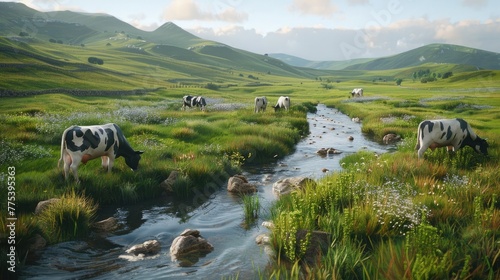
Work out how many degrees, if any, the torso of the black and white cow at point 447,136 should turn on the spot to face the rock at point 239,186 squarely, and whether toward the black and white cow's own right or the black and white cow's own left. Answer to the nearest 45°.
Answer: approximately 135° to the black and white cow's own right

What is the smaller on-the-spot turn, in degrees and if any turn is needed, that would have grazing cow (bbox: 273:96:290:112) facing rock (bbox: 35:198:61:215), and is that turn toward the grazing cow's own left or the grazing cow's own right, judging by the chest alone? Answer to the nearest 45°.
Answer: approximately 45° to the grazing cow's own left

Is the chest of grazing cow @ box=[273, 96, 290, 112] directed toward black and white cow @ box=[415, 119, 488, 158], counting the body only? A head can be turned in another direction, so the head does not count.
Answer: no

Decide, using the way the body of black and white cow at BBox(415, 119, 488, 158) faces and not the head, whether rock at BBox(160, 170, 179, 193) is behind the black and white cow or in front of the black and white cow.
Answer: behind

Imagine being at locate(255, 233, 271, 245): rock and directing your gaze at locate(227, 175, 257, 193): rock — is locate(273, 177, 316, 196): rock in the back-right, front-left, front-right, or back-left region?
front-right

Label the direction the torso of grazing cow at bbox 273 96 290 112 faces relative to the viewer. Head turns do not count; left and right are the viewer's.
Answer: facing the viewer and to the left of the viewer

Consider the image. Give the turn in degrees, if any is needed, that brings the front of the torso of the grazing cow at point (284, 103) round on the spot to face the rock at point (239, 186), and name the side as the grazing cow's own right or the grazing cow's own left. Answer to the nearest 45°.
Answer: approximately 45° to the grazing cow's own left

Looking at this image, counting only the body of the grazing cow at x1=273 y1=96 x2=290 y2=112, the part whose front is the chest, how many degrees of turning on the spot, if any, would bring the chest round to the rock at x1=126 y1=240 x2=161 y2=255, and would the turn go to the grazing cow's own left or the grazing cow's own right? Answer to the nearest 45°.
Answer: approximately 45° to the grazing cow's own left

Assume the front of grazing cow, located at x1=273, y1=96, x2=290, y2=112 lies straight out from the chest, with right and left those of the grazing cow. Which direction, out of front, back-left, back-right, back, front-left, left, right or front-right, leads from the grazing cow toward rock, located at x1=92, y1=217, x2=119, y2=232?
front-left

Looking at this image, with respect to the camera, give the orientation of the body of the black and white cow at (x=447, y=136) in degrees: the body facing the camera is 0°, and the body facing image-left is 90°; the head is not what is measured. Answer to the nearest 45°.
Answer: approximately 270°

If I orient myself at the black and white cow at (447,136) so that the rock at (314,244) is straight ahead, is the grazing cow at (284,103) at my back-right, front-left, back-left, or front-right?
back-right

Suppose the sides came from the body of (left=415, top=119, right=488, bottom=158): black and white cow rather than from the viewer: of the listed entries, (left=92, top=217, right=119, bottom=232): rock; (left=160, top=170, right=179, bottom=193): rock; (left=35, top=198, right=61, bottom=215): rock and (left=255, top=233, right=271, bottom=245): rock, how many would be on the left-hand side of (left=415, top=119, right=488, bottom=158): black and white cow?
0

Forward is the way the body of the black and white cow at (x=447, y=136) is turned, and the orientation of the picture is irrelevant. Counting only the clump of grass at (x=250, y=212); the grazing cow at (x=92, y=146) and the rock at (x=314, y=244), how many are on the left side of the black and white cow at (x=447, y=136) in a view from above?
0

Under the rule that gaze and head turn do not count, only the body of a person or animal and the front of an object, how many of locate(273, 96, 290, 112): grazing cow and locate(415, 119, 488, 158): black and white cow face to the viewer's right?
1

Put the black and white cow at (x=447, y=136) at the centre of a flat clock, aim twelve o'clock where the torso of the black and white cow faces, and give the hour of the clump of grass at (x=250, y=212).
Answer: The clump of grass is roughly at 4 o'clock from the black and white cow.

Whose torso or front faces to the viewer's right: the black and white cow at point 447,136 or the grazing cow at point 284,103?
the black and white cow

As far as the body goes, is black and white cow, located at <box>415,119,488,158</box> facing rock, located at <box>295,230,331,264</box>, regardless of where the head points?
no

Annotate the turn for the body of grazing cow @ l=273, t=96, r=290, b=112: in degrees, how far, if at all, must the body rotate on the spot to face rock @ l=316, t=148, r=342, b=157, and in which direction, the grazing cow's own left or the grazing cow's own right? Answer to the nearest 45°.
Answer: approximately 45° to the grazing cow's own left
